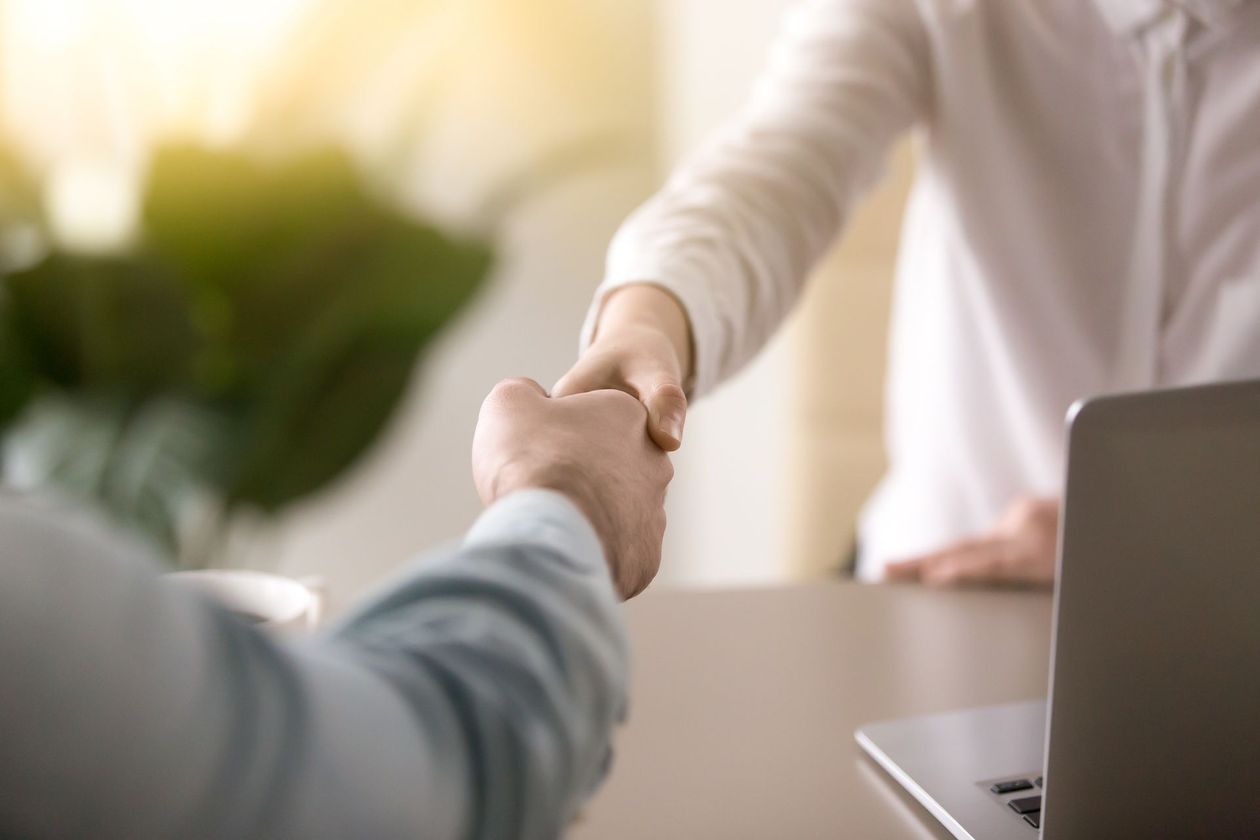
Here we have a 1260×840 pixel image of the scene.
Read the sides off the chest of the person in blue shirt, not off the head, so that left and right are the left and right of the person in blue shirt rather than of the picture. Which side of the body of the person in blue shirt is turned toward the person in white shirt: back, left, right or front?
front

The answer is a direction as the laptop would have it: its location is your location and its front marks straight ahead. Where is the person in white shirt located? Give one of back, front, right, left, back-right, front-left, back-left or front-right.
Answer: front-right

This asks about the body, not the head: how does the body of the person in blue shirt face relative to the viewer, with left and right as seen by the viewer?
facing away from the viewer and to the right of the viewer

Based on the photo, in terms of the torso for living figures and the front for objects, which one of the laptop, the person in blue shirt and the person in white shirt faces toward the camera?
the person in white shirt

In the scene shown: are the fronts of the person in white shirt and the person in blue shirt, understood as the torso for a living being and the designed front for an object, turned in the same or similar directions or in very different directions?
very different directions

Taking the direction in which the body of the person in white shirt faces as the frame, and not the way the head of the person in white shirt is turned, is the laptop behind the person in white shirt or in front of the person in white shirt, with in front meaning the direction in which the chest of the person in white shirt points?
in front

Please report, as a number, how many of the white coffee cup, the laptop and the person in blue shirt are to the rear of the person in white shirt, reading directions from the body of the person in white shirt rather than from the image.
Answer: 0

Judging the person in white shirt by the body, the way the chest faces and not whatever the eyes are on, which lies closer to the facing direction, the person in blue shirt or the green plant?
the person in blue shirt

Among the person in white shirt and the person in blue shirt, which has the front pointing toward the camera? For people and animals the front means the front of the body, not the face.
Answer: the person in white shirt

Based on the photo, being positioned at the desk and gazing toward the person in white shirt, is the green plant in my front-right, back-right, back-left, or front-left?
front-left

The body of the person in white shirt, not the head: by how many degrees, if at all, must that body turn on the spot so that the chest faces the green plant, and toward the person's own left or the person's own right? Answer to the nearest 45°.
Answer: approximately 135° to the person's own right

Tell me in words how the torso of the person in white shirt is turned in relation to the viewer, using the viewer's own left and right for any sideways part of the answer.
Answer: facing the viewer
